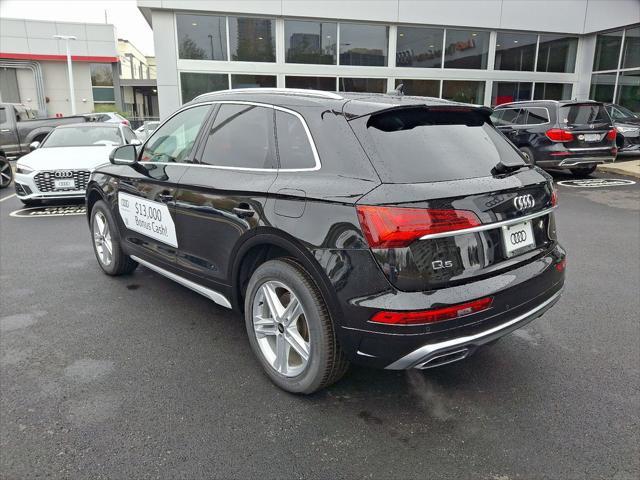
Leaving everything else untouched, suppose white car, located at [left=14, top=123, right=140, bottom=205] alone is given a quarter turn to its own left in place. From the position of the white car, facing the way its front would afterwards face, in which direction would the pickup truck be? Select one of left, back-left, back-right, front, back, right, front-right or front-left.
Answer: back-left

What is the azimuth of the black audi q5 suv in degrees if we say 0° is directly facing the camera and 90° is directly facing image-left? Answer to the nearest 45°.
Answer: approximately 135°

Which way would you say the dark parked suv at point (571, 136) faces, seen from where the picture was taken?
facing away from the viewer and to the left of the viewer

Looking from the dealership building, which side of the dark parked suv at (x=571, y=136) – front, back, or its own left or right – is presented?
front

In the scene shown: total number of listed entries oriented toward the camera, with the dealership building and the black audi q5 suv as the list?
1

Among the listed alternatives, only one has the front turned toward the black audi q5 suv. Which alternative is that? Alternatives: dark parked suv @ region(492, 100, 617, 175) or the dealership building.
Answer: the dealership building

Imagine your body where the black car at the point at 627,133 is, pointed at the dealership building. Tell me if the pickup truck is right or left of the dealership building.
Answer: left

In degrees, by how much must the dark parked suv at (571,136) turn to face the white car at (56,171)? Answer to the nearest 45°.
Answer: approximately 90° to its left

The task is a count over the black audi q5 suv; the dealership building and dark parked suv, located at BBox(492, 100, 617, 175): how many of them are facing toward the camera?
1

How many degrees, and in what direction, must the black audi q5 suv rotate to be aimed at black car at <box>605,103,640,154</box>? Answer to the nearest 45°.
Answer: approximately 90° to its right

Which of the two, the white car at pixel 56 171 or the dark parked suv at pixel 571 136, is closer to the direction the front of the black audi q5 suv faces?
the white car

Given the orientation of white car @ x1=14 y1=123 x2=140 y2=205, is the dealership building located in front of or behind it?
behind
